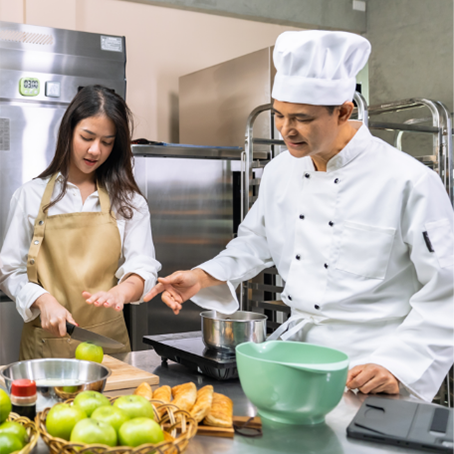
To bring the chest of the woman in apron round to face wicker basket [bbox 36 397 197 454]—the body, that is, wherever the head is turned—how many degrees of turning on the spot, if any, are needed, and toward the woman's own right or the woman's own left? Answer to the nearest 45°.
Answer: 0° — they already face it

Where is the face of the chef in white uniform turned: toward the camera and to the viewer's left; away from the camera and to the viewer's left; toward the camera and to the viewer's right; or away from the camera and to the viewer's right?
toward the camera and to the viewer's left

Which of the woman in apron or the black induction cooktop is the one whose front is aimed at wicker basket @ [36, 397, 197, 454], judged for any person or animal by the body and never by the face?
the woman in apron

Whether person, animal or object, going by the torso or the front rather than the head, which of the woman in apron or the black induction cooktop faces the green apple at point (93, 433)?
the woman in apron

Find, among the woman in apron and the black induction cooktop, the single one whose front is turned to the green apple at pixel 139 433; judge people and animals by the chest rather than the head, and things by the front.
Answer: the woman in apron

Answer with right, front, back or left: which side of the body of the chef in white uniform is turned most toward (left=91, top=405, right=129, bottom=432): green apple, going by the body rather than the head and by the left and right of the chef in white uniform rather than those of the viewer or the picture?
front

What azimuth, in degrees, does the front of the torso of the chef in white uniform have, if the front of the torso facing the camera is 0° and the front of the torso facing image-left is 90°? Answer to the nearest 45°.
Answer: approximately 45°

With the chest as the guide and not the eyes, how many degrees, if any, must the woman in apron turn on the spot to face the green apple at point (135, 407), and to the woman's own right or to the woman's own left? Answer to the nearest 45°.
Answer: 0° — they already face it

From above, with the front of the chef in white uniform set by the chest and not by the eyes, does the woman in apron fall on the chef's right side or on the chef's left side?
on the chef's right side
